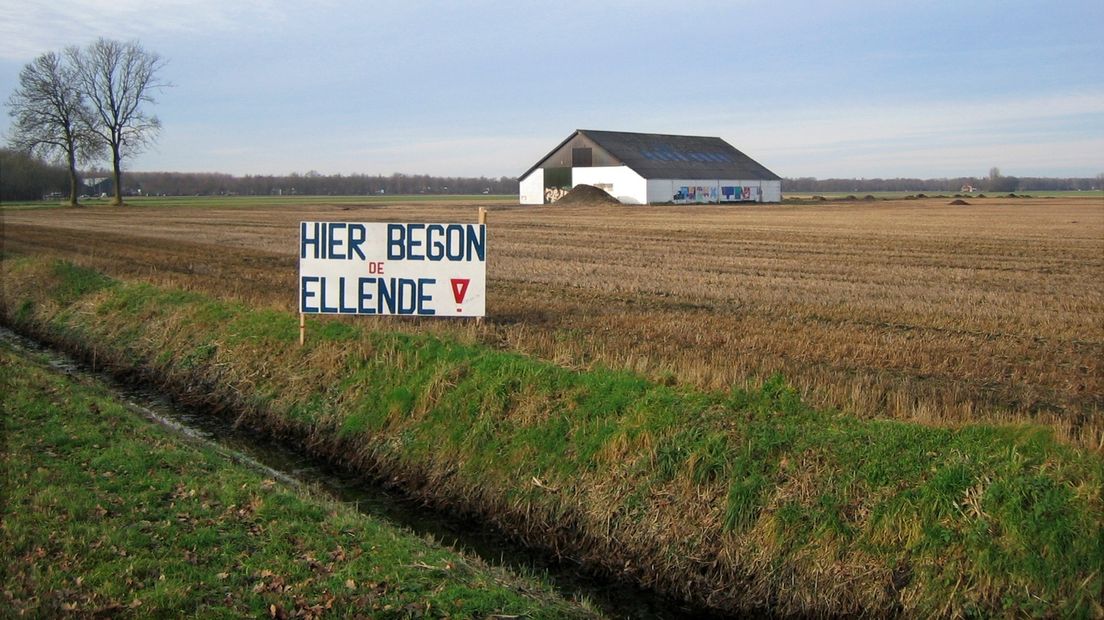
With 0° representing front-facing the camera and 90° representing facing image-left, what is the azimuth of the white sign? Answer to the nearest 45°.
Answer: approximately 0°
